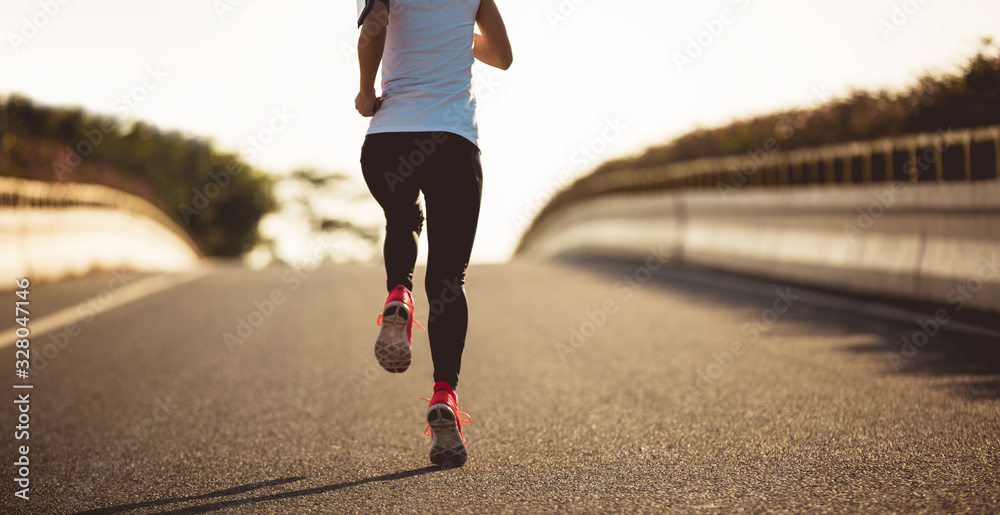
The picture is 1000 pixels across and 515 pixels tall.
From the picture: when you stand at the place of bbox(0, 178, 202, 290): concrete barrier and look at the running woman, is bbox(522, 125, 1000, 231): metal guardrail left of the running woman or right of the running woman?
left

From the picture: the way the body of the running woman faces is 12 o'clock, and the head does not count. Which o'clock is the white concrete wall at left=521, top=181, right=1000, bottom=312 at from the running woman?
The white concrete wall is roughly at 1 o'clock from the running woman.

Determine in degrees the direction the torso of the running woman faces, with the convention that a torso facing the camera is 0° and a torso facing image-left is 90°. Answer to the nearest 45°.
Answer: approximately 180°

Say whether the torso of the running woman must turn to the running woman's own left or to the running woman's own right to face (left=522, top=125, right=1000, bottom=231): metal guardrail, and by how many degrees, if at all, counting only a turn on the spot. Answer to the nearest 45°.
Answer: approximately 45° to the running woman's own right
